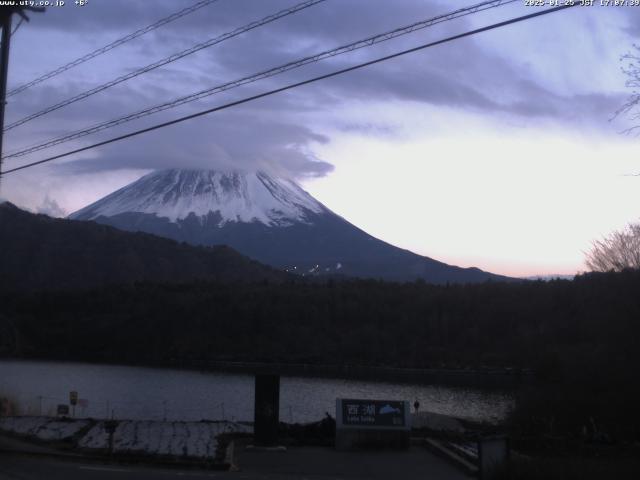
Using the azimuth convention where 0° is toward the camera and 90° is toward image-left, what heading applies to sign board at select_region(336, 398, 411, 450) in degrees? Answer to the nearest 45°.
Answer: approximately 0°

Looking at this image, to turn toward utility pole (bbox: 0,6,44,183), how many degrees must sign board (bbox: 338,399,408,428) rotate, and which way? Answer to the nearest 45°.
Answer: approximately 45° to its right

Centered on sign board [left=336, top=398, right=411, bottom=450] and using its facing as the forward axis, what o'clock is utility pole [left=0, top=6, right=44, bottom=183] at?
The utility pole is roughly at 2 o'clock from the sign board.
